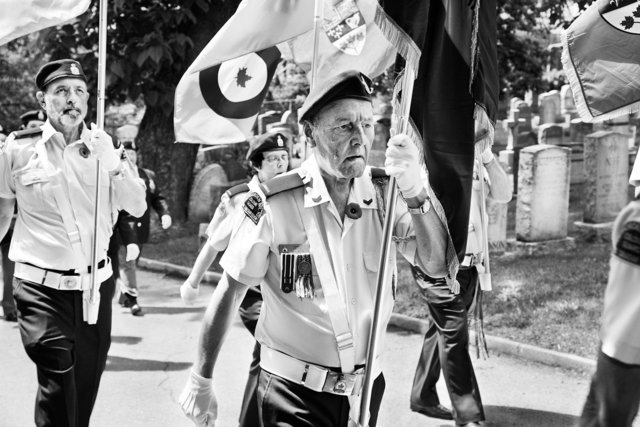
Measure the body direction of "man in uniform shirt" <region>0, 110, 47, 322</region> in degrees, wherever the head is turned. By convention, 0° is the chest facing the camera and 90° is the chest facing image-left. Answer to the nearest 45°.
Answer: approximately 315°

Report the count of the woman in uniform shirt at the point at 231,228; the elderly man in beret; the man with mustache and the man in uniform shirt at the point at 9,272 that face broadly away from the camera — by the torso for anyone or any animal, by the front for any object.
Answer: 0

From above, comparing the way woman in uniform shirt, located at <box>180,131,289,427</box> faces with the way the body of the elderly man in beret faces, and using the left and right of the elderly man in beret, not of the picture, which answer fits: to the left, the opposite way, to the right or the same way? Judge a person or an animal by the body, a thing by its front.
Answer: the same way

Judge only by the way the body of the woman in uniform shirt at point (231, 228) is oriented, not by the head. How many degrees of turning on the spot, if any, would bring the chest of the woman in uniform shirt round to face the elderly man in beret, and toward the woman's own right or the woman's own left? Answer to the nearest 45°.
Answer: approximately 45° to the woman's own right

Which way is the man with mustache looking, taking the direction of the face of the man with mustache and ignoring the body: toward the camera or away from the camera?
toward the camera

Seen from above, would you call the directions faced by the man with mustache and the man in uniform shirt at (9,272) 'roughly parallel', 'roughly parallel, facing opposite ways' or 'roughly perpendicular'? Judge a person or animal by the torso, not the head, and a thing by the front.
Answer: roughly parallel

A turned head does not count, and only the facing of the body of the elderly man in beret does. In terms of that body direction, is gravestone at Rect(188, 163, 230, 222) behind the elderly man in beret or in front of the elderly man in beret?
behind

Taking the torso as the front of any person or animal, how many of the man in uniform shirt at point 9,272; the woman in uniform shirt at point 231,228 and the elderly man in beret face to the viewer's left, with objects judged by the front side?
0

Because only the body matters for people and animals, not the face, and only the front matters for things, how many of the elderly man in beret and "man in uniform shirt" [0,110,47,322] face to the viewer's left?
0

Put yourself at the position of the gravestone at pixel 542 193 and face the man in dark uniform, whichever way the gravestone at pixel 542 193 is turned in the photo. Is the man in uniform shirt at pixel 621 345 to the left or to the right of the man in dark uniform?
left

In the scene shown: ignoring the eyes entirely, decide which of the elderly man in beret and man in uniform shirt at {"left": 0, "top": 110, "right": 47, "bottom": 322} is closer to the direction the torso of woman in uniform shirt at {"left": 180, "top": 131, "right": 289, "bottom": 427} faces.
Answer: the elderly man in beret

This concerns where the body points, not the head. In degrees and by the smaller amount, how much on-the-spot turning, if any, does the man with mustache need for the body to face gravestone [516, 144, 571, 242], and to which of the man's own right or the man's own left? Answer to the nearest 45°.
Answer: approximately 90° to the man's own left

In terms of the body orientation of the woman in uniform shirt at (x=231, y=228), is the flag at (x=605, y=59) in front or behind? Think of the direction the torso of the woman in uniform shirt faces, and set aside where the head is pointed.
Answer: in front
